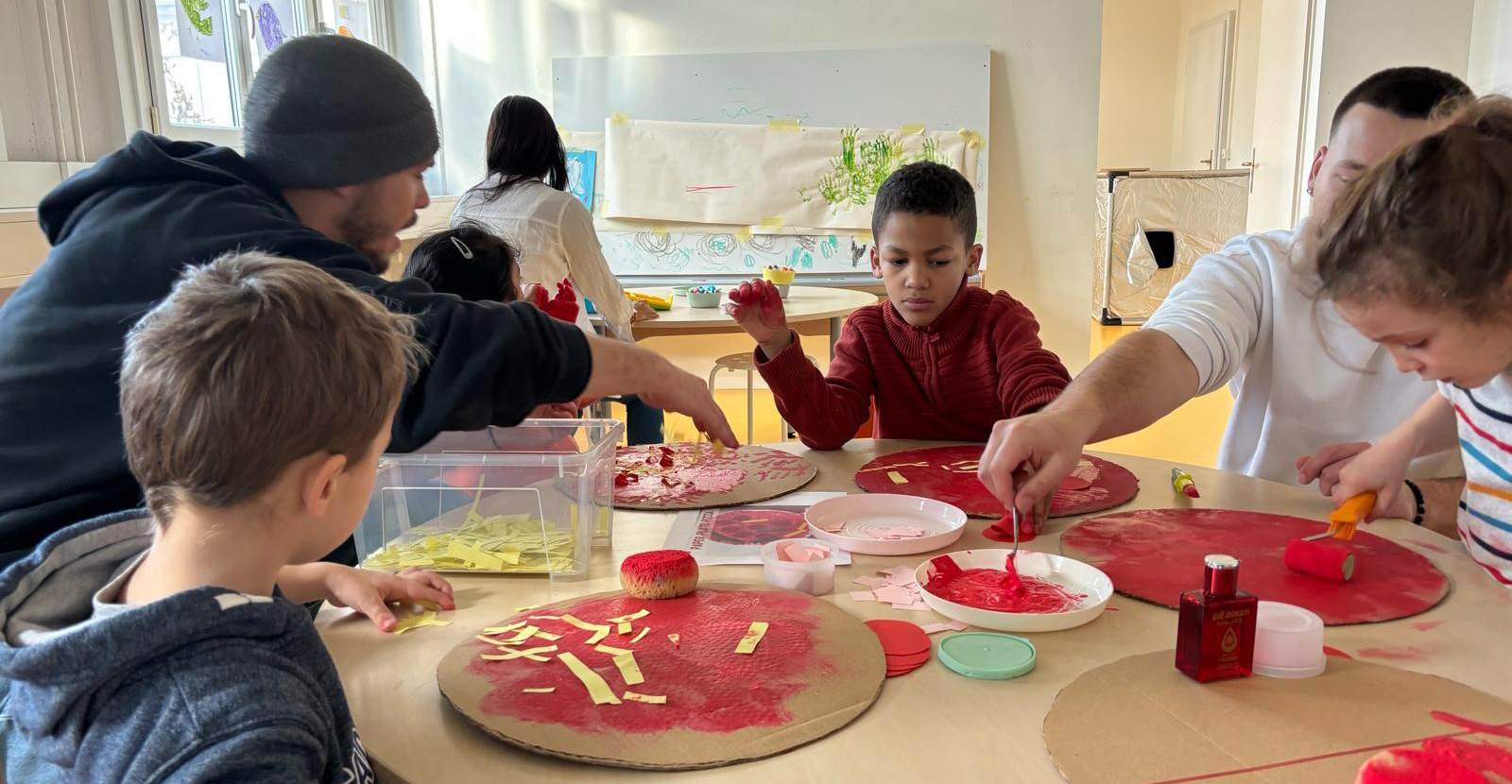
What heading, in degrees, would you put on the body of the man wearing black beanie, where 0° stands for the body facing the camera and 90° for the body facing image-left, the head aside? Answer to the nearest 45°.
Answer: approximately 270°

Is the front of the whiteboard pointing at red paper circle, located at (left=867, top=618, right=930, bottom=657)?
yes

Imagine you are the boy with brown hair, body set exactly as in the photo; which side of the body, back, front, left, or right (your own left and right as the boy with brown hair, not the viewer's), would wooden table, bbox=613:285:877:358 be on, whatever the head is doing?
front

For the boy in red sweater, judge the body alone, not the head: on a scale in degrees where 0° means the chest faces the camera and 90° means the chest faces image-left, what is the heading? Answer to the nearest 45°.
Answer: approximately 0°

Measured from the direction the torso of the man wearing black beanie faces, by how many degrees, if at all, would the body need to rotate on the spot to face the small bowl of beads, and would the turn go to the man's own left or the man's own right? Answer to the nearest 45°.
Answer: approximately 45° to the man's own left

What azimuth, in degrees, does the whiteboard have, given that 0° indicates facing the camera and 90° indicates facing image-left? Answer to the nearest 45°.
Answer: approximately 0°

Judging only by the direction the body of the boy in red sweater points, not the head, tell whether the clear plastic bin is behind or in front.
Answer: in front

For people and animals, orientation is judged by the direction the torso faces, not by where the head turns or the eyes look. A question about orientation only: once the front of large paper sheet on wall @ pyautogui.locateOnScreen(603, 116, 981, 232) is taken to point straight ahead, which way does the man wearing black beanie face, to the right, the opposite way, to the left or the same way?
to the left

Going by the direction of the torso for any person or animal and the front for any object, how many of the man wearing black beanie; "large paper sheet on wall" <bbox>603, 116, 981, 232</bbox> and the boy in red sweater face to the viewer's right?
1
